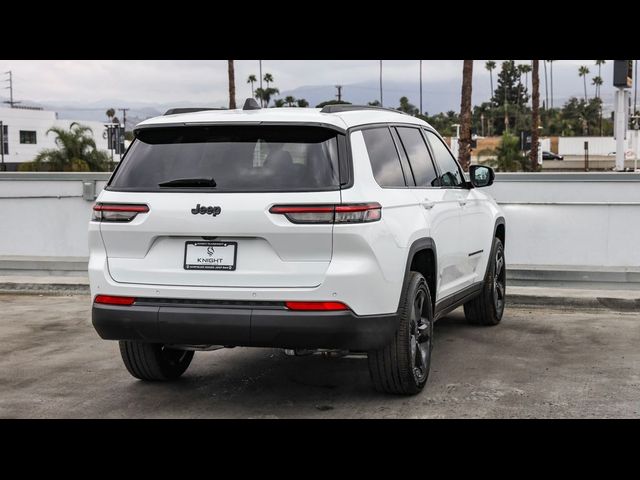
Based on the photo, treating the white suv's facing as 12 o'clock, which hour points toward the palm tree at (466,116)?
The palm tree is roughly at 11 o'clock from the white suv.

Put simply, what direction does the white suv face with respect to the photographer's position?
facing away from the viewer and to the right of the viewer

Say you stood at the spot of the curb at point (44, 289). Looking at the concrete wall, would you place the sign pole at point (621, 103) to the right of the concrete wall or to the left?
left

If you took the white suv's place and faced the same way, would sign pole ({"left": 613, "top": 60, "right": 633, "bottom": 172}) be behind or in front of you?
in front

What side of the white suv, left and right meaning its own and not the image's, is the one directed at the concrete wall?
front

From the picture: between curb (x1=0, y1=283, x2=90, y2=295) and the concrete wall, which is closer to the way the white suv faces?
the concrete wall
